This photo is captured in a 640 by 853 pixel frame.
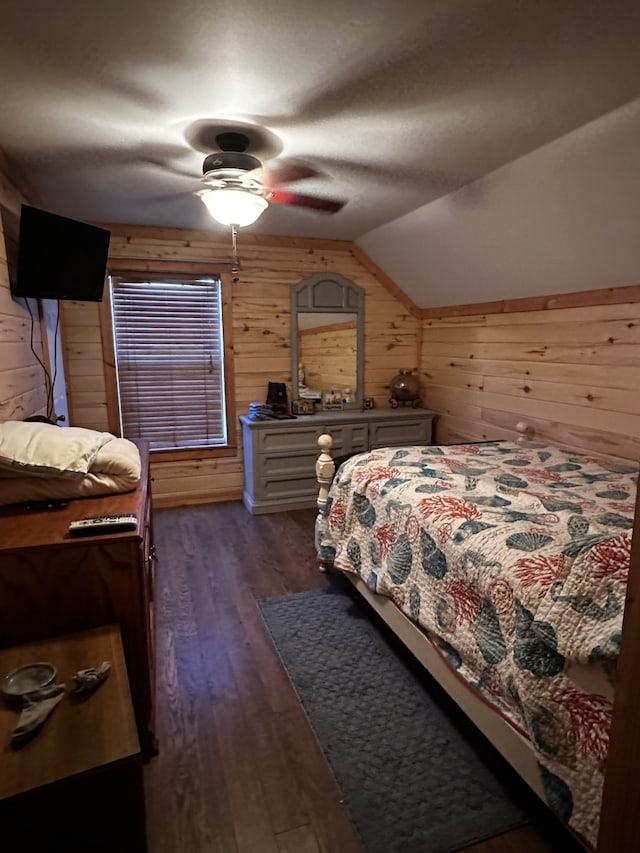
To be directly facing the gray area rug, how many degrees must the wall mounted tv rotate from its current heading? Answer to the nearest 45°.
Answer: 0° — it already faces it

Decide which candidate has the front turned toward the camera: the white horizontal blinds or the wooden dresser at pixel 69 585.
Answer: the white horizontal blinds

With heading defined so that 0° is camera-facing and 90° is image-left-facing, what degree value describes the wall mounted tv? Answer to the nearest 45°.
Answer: approximately 315°

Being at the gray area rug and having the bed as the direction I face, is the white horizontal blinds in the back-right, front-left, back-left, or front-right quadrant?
back-left

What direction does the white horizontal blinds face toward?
toward the camera

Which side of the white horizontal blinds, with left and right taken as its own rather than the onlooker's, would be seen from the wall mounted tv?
front

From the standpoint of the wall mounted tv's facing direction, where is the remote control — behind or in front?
in front

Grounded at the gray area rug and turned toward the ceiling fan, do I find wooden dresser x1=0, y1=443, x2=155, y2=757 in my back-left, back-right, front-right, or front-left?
front-left

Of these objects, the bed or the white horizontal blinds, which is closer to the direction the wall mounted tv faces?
the bed

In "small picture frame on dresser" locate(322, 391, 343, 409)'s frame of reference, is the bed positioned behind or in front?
in front

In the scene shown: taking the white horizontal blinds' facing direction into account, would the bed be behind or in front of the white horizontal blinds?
in front

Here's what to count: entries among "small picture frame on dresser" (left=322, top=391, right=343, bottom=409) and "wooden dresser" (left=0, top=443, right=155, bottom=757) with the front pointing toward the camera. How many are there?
1

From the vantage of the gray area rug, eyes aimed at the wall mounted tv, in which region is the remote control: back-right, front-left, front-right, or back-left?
front-left

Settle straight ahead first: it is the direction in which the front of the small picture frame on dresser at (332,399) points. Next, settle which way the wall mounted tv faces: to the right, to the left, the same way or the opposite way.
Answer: to the left

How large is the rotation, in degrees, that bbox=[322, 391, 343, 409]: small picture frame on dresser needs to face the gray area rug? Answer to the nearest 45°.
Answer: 0° — it already faces it

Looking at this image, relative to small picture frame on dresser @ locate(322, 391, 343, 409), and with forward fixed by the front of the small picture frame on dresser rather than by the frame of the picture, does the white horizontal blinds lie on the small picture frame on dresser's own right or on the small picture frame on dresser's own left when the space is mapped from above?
on the small picture frame on dresser's own right

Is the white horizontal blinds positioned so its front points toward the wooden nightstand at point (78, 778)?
yes

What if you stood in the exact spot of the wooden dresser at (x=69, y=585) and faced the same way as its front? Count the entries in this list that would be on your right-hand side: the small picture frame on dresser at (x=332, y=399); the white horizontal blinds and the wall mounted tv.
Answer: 0

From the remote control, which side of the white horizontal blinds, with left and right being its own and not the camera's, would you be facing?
front

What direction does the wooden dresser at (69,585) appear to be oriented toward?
to the viewer's right
